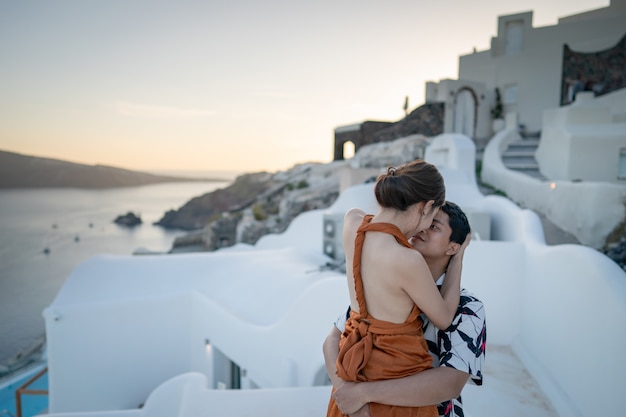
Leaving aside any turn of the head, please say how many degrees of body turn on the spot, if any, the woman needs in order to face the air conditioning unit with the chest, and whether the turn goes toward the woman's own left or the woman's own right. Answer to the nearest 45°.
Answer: approximately 45° to the woman's own left

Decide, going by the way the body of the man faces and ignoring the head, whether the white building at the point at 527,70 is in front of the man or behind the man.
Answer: behind

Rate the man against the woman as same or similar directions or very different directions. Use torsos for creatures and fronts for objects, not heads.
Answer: very different directions

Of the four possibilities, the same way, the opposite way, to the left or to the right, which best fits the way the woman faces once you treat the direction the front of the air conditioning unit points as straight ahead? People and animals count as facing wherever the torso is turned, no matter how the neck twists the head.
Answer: the opposite way

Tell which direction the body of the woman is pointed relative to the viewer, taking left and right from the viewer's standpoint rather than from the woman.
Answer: facing away from the viewer and to the right of the viewer

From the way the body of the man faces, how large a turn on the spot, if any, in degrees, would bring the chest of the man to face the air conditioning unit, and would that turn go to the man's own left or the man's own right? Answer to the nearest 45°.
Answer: approximately 135° to the man's own right

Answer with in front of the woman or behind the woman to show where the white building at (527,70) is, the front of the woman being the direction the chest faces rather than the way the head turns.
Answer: in front

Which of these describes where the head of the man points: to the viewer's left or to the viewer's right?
to the viewer's left

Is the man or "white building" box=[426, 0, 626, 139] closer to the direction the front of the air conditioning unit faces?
the man

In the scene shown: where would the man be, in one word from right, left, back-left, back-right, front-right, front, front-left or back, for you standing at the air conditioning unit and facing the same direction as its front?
front-left

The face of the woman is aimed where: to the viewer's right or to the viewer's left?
to the viewer's right

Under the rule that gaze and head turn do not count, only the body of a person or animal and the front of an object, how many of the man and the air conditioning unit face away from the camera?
0

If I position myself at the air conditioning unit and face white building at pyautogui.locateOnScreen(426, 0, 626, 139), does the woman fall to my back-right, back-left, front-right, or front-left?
back-right
